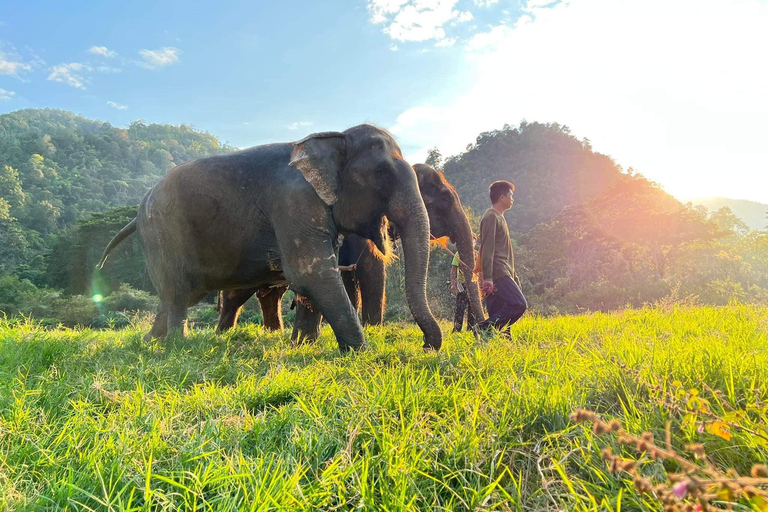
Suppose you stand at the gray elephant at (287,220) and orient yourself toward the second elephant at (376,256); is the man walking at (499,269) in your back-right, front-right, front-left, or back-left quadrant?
front-right

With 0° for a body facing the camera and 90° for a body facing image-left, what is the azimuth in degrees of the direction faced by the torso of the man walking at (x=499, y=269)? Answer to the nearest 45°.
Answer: approximately 270°

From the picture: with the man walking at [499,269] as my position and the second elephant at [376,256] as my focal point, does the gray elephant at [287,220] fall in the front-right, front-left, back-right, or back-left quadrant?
front-left

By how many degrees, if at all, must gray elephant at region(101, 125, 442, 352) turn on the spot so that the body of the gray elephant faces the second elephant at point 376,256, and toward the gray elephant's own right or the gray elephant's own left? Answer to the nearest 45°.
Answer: approximately 45° to the gray elephant's own left

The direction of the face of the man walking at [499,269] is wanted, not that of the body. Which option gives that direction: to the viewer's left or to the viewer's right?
to the viewer's right

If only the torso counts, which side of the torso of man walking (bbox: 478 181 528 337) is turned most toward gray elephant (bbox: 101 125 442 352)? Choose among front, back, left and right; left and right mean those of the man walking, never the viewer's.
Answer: back

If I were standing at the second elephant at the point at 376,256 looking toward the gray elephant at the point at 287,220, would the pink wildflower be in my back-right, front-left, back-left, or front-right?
front-left

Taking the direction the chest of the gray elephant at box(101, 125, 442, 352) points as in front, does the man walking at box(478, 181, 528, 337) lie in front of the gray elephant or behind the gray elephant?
in front

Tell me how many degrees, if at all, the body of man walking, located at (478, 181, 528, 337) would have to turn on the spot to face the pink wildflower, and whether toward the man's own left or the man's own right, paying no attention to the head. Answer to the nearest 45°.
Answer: approximately 90° to the man's own right

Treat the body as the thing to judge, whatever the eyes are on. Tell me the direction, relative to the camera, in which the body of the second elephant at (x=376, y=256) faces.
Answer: to the viewer's right

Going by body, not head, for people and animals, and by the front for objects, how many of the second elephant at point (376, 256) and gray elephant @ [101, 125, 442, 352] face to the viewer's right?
2

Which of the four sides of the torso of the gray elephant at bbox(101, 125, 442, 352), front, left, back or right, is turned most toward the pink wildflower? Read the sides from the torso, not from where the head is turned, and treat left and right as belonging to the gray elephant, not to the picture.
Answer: right

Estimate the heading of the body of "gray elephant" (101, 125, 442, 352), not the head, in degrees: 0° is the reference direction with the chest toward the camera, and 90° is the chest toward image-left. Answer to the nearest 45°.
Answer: approximately 270°
